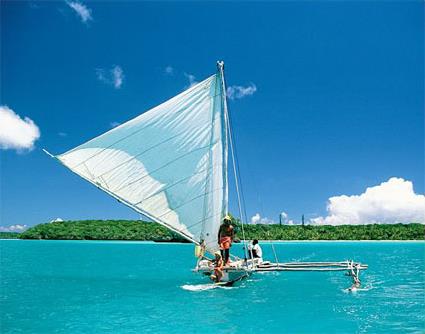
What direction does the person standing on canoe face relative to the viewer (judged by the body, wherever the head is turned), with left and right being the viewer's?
facing the viewer
